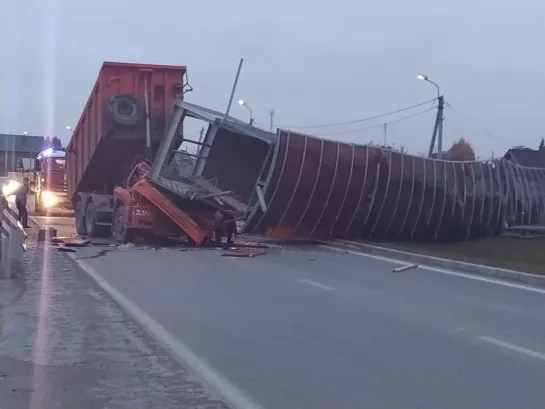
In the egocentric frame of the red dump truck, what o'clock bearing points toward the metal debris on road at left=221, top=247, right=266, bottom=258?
The metal debris on road is roughly at 12 o'clock from the red dump truck.

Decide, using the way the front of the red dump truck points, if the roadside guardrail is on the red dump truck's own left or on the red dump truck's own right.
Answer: on the red dump truck's own right

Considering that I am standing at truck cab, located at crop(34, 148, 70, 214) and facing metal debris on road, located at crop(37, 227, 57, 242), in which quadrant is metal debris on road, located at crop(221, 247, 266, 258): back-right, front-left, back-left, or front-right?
front-left

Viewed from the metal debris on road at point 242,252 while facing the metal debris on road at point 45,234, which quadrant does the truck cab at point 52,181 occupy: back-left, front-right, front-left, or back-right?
front-right

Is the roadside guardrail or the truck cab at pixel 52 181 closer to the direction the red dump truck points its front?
the roadside guardrail

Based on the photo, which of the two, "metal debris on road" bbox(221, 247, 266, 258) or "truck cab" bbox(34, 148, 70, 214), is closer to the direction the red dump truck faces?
the metal debris on road

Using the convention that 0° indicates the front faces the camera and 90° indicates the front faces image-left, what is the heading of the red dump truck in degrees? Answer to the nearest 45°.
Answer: approximately 315°
